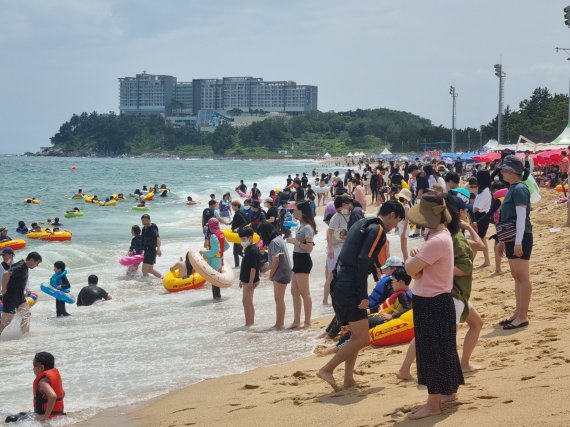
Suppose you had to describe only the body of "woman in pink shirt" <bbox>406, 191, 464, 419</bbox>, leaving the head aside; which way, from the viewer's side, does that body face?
to the viewer's left

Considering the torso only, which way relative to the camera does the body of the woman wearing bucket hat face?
to the viewer's left

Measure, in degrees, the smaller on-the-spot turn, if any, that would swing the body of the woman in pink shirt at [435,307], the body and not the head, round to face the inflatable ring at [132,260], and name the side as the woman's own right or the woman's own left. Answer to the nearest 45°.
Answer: approximately 45° to the woman's own right

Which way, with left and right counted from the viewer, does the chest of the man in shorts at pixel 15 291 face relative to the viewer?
facing to the right of the viewer

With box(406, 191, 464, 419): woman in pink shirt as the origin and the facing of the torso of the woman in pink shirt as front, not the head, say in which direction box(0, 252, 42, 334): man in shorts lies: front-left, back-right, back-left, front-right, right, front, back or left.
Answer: front-right

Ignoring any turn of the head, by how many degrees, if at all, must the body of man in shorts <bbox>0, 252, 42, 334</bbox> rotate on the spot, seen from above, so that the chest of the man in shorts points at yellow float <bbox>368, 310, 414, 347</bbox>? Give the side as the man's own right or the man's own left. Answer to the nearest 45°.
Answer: approximately 45° to the man's own right

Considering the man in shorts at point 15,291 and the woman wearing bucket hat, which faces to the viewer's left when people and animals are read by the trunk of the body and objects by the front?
the woman wearing bucket hat

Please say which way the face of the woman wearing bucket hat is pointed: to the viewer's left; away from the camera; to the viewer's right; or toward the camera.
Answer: to the viewer's left

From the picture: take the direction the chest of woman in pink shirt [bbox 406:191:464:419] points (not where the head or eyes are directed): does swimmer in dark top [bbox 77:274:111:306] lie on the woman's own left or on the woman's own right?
on the woman's own right

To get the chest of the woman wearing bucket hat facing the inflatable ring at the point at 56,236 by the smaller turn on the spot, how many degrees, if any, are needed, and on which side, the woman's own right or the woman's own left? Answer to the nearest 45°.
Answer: approximately 45° to the woman's own right
